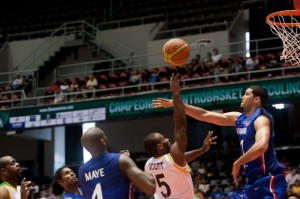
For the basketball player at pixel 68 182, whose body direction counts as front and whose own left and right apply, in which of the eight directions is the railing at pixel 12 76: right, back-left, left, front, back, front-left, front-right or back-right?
back-left

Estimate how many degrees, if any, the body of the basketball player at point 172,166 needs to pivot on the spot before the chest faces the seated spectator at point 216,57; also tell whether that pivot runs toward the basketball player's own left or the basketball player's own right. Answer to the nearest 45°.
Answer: approximately 45° to the basketball player's own left

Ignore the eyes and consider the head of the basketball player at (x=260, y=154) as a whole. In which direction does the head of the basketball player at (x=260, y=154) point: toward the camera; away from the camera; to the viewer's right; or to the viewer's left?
to the viewer's left

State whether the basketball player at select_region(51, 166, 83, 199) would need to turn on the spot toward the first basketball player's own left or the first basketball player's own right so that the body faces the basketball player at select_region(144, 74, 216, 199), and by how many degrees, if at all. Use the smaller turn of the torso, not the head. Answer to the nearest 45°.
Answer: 0° — they already face them

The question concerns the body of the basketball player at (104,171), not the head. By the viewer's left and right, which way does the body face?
facing away from the viewer and to the right of the viewer

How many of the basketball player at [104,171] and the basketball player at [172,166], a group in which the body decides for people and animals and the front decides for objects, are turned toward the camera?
0

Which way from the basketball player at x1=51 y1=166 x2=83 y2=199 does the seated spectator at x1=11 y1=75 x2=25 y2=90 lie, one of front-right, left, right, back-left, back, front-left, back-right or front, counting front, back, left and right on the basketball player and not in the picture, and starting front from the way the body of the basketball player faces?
back-left

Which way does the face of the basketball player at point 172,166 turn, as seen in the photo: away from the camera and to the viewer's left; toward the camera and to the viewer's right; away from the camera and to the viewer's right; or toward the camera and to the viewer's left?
away from the camera and to the viewer's right

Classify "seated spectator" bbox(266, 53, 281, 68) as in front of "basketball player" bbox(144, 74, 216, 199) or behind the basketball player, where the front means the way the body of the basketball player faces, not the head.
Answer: in front

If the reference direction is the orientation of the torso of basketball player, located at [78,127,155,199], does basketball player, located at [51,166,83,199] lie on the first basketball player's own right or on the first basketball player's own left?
on the first basketball player's own left
